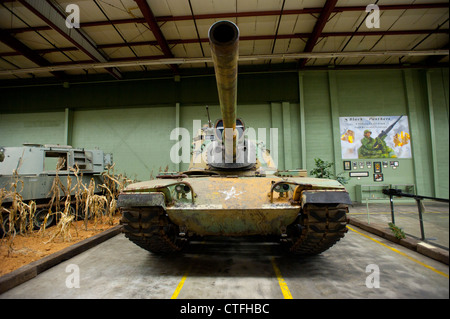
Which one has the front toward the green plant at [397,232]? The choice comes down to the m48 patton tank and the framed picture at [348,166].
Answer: the framed picture

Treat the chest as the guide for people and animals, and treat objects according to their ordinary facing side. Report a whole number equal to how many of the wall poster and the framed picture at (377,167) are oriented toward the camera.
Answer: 2

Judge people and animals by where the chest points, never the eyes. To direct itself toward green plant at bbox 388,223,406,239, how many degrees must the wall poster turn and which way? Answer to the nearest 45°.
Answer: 0° — it already faces it

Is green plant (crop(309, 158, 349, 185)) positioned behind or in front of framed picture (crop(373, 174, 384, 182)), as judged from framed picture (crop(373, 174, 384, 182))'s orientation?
in front

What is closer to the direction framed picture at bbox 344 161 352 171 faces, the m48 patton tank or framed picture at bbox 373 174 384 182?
the m48 patton tank

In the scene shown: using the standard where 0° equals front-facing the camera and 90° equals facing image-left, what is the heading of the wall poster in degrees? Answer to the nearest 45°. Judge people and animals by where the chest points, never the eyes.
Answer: approximately 0°

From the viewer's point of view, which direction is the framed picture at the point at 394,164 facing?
toward the camera

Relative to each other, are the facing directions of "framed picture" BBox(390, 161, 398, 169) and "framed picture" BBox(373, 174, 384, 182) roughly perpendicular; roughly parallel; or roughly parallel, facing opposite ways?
roughly parallel

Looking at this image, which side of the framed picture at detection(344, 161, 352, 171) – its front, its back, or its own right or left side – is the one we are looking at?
front

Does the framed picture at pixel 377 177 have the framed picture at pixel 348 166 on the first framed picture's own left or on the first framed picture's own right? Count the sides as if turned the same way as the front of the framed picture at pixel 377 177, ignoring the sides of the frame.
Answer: on the first framed picture's own right

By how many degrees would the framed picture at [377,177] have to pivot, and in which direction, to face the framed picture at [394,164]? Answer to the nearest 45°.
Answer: approximately 135° to its left

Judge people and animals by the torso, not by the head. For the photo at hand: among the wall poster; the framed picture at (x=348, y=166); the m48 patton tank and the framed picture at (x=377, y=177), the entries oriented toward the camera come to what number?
4

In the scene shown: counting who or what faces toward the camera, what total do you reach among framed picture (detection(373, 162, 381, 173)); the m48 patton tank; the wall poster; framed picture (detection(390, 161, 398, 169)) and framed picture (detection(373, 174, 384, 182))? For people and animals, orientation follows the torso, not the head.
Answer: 5

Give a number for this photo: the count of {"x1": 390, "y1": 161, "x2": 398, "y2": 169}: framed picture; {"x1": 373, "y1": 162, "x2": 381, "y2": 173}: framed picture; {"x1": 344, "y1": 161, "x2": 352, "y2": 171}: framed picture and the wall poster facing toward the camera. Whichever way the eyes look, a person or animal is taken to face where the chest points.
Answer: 4

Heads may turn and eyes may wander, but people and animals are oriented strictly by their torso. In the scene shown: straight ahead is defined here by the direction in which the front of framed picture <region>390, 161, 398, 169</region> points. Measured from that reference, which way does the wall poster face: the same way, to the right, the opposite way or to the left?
the same way

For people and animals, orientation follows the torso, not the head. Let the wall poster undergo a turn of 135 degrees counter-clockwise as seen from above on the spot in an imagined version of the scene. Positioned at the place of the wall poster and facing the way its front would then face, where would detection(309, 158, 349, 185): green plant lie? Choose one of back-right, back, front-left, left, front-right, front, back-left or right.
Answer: back

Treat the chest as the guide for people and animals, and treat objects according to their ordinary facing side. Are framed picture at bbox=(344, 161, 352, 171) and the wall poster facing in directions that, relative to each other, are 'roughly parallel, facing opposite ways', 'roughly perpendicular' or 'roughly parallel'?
roughly parallel

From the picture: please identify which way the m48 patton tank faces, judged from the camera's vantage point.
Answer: facing the viewer
